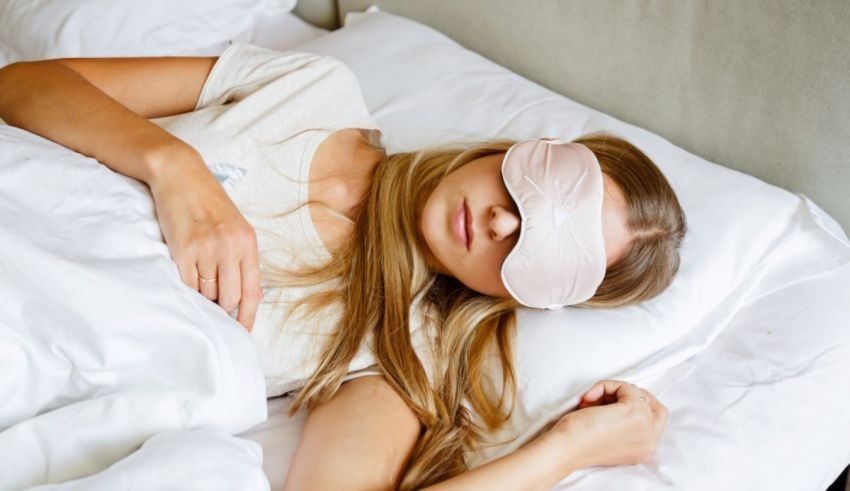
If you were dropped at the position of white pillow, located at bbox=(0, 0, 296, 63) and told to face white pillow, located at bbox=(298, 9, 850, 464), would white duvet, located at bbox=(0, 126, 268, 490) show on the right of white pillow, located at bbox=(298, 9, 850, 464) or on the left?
right

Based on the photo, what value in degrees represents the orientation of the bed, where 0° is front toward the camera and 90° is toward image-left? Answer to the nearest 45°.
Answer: approximately 45°
